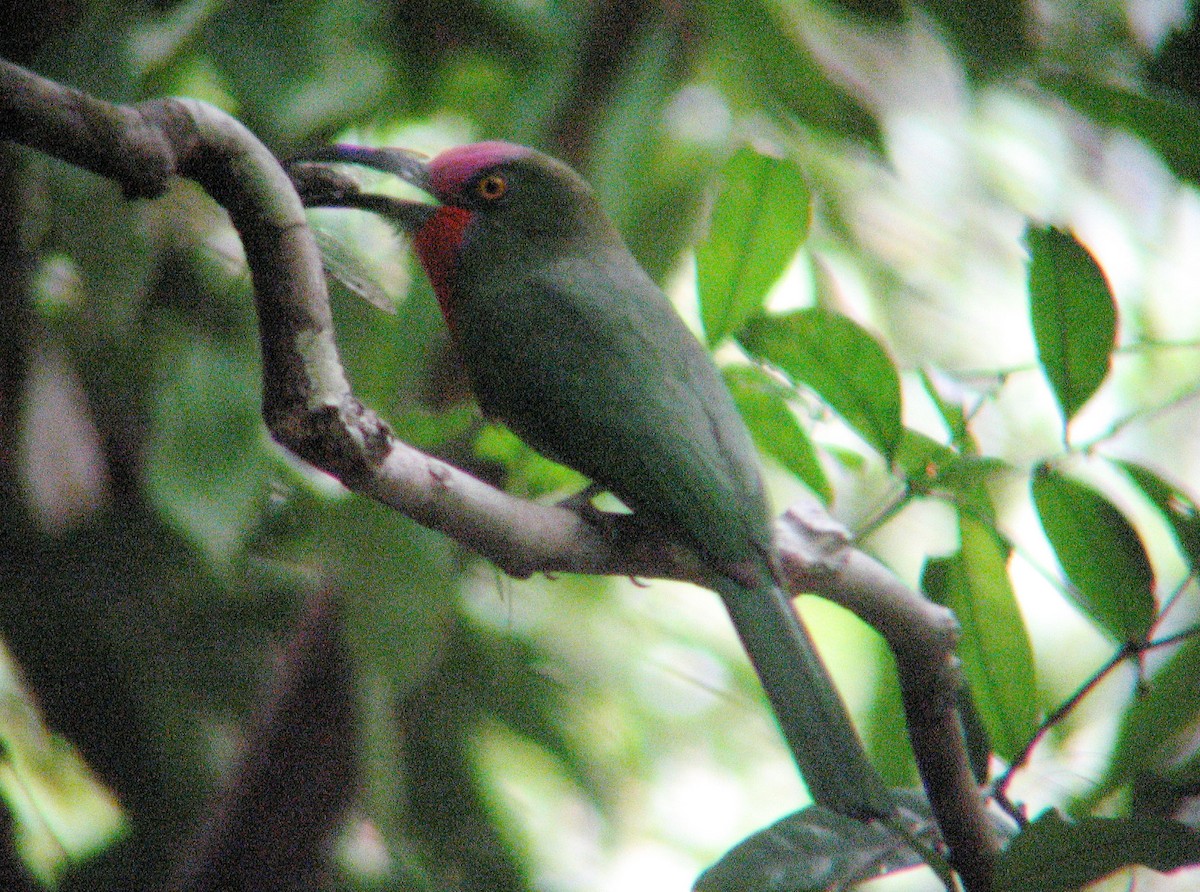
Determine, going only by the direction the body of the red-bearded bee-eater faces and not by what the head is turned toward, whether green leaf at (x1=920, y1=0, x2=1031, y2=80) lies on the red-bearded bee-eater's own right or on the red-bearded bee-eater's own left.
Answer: on the red-bearded bee-eater's own right

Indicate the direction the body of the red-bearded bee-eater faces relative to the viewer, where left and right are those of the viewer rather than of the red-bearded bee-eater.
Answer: facing to the left of the viewer
